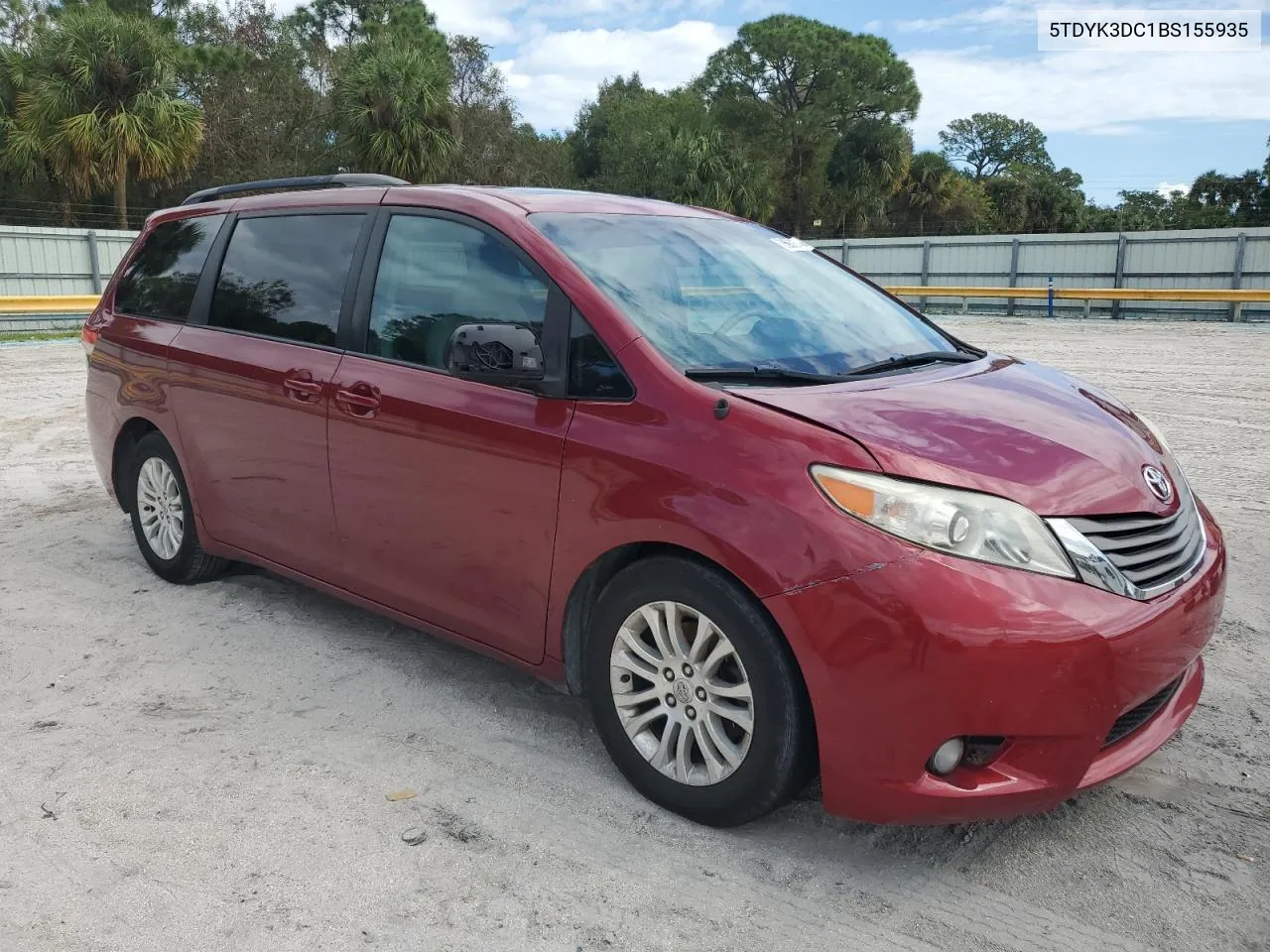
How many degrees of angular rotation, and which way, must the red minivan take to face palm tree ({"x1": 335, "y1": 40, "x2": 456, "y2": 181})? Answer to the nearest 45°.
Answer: approximately 135° to its left

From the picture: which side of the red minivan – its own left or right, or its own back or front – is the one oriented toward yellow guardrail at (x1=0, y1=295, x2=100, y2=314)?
back

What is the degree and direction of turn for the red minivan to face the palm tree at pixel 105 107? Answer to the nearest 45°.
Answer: approximately 180°

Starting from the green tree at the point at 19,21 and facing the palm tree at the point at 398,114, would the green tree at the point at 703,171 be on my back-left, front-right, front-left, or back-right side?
front-left

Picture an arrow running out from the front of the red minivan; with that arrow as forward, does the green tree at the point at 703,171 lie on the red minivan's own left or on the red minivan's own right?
on the red minivan's own left

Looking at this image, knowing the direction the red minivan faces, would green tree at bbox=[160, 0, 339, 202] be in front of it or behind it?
behind

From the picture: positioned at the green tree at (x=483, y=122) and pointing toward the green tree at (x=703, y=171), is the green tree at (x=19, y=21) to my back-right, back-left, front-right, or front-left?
back-right

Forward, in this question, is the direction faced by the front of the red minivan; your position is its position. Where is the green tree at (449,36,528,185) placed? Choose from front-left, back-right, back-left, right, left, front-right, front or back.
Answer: back-left

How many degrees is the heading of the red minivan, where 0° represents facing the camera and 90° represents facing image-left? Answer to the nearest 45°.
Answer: approximately 315°

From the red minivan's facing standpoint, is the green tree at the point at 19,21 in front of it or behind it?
behind

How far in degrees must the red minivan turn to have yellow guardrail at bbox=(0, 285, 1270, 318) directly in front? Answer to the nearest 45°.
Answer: approximately 135° to its left
